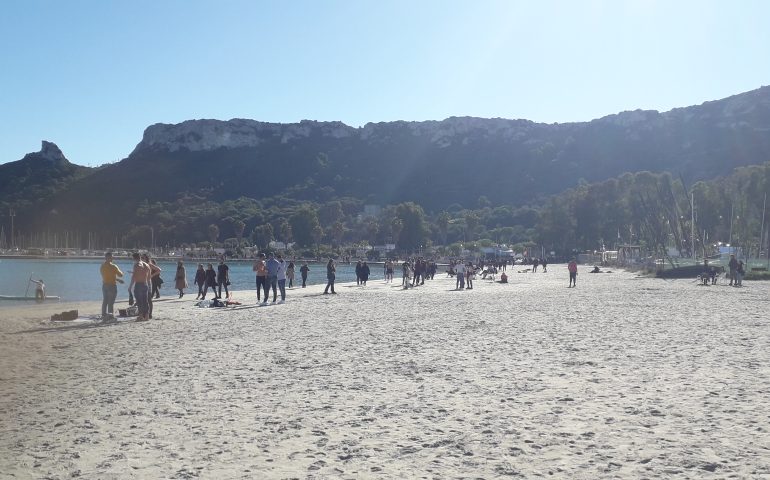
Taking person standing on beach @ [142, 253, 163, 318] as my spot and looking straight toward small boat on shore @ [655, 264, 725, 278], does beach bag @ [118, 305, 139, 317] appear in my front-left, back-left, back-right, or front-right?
back-left

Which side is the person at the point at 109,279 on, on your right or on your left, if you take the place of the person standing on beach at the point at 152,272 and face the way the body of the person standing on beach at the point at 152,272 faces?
on your left

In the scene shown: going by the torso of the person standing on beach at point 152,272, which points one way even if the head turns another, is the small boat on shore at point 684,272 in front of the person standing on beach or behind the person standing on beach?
behind

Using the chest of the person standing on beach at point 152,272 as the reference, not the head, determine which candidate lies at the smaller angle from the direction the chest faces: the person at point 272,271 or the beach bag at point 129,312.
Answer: the beach bag

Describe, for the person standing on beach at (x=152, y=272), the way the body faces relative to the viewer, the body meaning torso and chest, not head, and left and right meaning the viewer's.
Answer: facing to the left of the viewer

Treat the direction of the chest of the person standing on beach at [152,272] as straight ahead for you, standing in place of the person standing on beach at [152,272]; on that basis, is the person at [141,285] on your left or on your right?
on your left

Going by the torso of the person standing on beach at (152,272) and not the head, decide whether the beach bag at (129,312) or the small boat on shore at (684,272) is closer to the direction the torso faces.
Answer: the beach bag
